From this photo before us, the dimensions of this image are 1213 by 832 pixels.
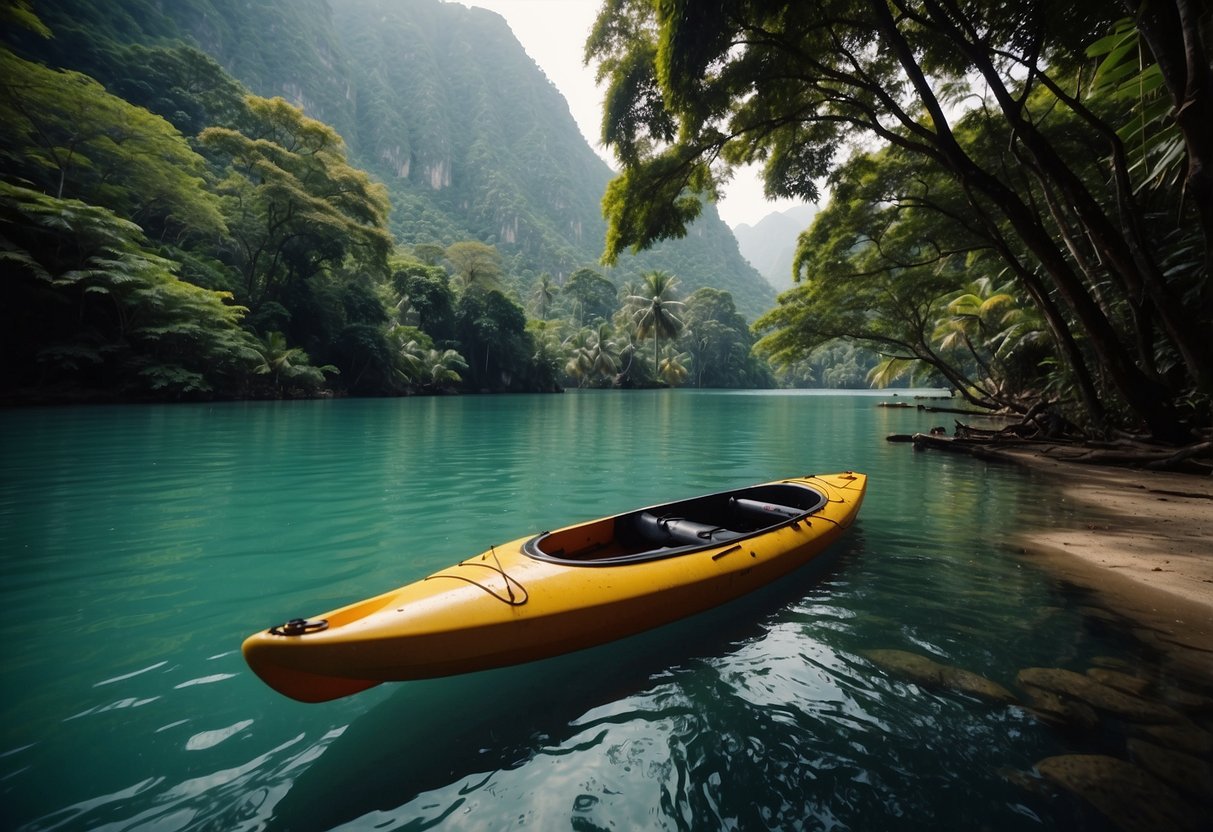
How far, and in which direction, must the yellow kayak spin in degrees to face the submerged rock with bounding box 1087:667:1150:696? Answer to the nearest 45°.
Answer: approximately 135° to its left

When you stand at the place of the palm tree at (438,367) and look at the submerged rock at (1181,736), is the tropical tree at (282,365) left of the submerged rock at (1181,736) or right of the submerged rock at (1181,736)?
right

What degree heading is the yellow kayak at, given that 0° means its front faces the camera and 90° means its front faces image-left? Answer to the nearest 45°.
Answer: approximately 45°

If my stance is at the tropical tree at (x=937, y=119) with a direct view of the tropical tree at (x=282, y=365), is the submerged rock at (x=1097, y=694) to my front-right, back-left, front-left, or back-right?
back-left

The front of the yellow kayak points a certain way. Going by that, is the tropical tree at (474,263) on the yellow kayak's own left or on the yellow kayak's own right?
on the yellow kayak's own right

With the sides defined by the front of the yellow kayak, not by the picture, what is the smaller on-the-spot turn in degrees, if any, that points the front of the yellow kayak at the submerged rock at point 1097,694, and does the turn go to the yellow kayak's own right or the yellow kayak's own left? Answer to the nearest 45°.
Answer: approximately 135° to the yellow kayak's own left

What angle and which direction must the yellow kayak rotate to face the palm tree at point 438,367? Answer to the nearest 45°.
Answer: approximately 135° to its right

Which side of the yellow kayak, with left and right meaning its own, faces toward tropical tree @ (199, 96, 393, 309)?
right

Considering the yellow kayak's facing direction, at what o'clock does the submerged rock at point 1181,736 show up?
The submerged rock is roughly at 8 o'clock from the yellow kayak.
